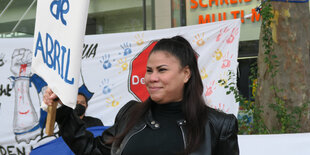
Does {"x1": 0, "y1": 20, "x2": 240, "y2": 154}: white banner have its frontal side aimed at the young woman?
yes

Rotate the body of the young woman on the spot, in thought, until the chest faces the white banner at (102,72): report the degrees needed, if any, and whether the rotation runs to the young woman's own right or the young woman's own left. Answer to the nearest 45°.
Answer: approximately 135° to the young woman's own right

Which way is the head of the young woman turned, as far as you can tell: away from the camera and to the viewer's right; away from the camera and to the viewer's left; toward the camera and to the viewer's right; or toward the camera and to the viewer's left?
toward the camera and to the viewer's left

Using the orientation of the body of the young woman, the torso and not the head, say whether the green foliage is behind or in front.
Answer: behind

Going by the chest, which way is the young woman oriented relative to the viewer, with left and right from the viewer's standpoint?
facing the viewer and to the left of the viewer

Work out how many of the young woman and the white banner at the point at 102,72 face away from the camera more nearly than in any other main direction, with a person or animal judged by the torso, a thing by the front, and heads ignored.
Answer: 0

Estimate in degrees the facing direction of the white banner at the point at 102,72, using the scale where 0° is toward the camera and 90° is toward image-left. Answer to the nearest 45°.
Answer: approximately 0°

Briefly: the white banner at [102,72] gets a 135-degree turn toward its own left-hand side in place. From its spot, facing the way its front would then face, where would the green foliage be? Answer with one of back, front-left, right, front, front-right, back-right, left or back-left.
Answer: right
